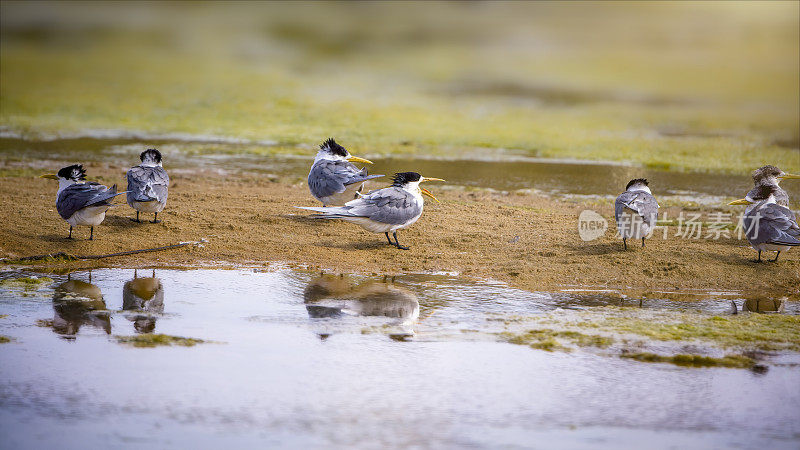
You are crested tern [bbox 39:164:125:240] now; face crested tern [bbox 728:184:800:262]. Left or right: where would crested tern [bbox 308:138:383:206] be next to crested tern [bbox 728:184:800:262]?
left

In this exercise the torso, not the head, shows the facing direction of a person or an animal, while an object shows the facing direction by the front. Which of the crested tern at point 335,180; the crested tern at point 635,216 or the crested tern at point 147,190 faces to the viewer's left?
the crested tern at point 335,180

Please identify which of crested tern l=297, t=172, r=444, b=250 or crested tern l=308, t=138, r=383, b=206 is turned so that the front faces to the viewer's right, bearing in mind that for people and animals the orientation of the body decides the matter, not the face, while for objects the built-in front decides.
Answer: crested tern l=297, t=172, r=444, b=250

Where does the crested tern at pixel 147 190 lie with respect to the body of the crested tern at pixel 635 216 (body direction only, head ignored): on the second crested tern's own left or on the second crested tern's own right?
on the second crested tern's own left

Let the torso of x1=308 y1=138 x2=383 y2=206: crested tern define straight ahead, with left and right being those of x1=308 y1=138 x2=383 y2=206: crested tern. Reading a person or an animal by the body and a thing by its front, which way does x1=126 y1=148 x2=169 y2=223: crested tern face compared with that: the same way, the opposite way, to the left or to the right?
to the right

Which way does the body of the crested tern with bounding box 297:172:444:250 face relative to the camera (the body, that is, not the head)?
to the viewer's right

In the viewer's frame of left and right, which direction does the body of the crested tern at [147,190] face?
facing away from the viewer

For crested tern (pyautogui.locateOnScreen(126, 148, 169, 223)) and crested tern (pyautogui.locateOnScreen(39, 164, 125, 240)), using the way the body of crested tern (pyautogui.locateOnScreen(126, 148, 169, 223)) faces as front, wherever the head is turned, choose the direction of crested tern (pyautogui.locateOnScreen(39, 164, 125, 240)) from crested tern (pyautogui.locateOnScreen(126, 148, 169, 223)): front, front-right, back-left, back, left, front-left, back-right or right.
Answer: back-left

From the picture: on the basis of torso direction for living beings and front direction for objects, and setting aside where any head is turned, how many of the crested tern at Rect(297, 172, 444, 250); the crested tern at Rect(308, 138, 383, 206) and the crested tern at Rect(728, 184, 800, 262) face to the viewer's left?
2

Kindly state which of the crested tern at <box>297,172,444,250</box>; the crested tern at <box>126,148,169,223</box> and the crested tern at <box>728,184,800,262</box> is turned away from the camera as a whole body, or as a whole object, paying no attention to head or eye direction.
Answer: the crested tern at <box>126,148,169,223</box>

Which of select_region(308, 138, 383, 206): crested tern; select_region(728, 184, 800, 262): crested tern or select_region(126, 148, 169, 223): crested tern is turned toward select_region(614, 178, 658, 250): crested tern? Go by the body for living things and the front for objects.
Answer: select_region(728, 184, 800, 262): crested tern

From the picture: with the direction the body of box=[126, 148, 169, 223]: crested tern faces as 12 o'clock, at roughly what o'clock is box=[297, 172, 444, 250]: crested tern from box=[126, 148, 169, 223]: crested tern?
box=[297, 172, 444, 250]: crested tern is roughly at 4 o'clock from box=[126, 148, 169, 223]: crested tern.

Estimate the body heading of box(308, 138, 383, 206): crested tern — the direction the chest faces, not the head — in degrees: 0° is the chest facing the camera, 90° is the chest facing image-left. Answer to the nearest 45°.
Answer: approximately 90°

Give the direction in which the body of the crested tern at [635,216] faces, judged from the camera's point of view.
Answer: away from the camera

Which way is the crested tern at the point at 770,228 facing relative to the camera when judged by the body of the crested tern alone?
to the viewer's left

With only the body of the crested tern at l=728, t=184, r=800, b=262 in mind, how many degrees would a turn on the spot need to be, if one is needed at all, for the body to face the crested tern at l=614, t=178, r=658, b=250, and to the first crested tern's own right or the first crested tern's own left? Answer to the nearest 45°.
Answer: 0° — it already faces it

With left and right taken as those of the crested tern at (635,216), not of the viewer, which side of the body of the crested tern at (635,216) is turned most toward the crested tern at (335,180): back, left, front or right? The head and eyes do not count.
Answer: left

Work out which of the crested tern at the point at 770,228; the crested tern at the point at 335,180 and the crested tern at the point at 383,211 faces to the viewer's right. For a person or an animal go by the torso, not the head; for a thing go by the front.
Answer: the crested tern at the point at 383,211

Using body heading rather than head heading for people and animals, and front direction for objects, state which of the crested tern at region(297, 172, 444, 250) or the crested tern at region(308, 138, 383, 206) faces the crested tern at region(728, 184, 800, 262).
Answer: the crested tern at region(297, 172, 444, 250)

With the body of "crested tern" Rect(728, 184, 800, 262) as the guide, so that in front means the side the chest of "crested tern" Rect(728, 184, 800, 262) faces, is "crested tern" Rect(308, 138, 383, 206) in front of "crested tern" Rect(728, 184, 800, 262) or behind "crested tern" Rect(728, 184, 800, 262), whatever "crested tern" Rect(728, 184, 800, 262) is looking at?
in front

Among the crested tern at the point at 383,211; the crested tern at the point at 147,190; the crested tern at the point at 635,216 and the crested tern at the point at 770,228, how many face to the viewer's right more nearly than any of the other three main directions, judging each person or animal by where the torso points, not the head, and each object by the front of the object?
1
